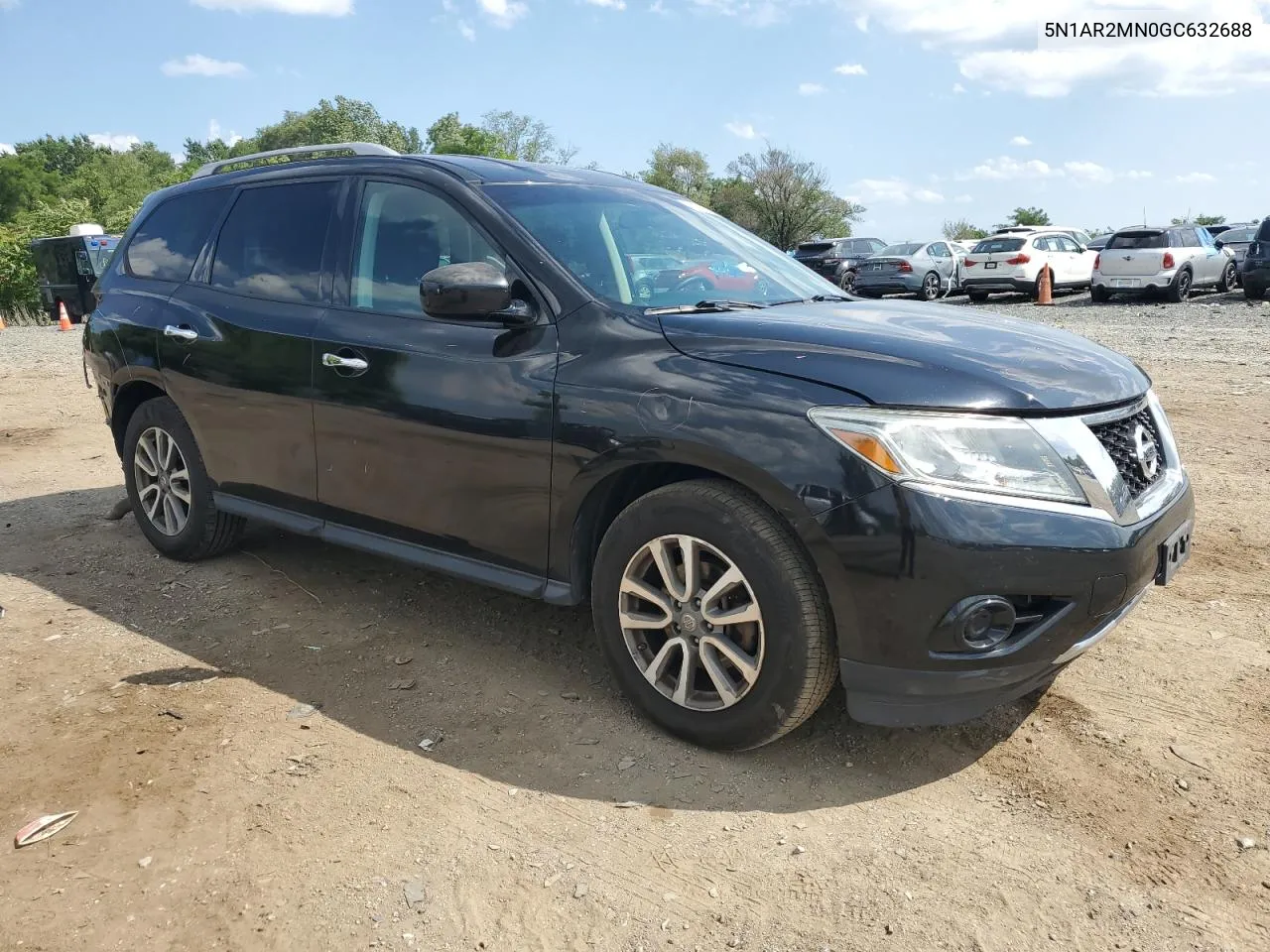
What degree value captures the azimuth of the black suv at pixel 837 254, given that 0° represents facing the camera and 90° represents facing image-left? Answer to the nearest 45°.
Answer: approximately 225°

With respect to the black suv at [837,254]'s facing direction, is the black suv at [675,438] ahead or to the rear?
to the rear

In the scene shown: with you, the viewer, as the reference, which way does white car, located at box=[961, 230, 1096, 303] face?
facing away from the viewer and to the right of the viewer

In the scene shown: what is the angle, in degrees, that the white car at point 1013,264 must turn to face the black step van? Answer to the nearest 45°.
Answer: approximately 135° to its left

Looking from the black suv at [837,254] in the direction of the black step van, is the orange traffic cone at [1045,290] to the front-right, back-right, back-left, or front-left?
back-left

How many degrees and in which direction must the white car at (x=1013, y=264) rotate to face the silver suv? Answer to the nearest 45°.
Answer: approximately 45° to its right

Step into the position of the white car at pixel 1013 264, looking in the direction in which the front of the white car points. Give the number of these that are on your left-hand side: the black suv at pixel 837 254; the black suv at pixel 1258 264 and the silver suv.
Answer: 1

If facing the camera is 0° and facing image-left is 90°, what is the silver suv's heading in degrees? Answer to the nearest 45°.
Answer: approximately 225°

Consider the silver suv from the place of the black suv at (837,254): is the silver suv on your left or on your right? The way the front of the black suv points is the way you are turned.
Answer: on your right

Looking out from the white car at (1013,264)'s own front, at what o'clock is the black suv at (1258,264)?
The black suv is roughly at 2 o'clock from the white car.

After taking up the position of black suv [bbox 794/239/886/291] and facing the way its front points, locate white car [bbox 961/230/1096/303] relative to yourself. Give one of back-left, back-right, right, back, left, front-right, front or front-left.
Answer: right

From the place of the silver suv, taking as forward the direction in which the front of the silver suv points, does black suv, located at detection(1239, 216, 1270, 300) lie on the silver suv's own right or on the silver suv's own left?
on the silver suv's own right

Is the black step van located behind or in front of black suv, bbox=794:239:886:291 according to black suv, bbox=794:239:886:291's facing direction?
behind

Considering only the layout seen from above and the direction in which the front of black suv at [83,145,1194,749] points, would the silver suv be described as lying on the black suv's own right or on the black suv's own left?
on the black suv's own left
